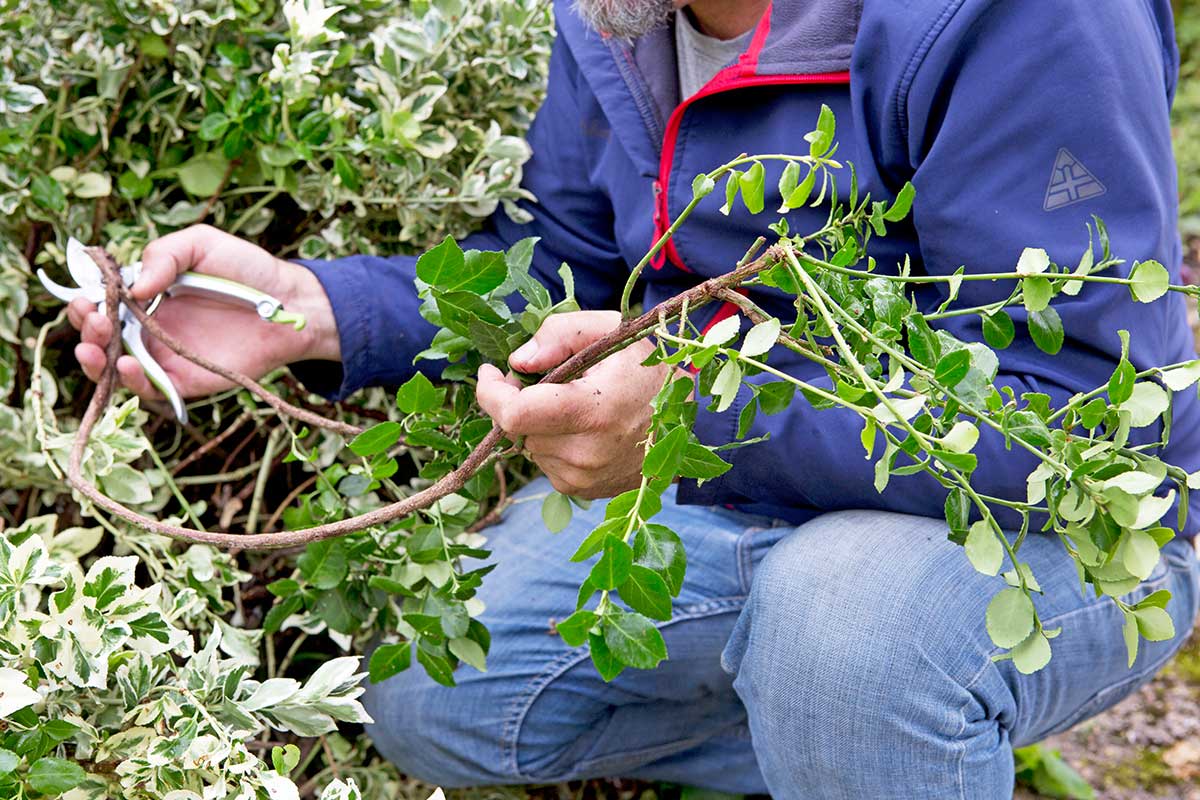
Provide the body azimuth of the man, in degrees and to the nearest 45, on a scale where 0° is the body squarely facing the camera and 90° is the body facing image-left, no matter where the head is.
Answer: approximately 45°
